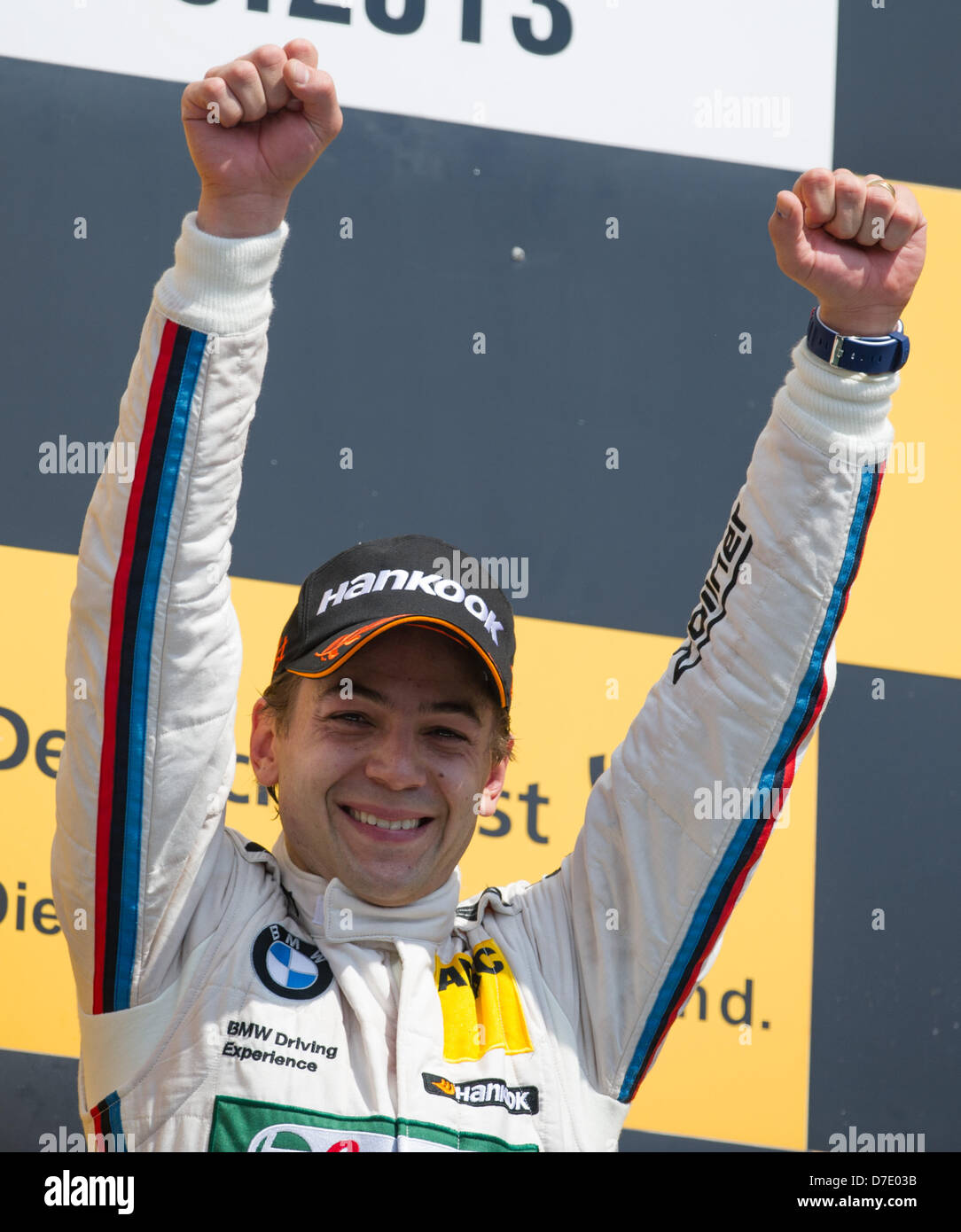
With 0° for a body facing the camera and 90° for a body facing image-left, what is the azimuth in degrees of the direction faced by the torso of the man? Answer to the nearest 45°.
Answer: approximately 0°
